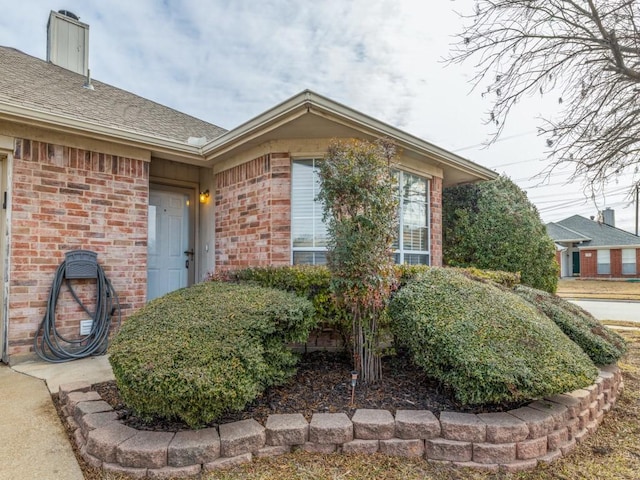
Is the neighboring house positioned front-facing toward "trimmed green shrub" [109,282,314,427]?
yes

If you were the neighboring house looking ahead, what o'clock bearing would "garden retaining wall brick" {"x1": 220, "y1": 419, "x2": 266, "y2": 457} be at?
The garden retaining wall brick is roughly at 12 o'clock from the neighboring house.

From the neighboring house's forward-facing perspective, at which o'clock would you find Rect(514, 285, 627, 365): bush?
The bush is roughly at 12 o'clock from the neighboring house.

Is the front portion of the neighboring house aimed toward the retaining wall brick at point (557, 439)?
yes

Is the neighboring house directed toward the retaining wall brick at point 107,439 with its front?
yes

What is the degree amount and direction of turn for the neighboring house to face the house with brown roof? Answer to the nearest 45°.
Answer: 0° — it already faces it

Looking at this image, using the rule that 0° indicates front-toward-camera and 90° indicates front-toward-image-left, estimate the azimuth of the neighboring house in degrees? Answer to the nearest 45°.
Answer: approximately 0°
